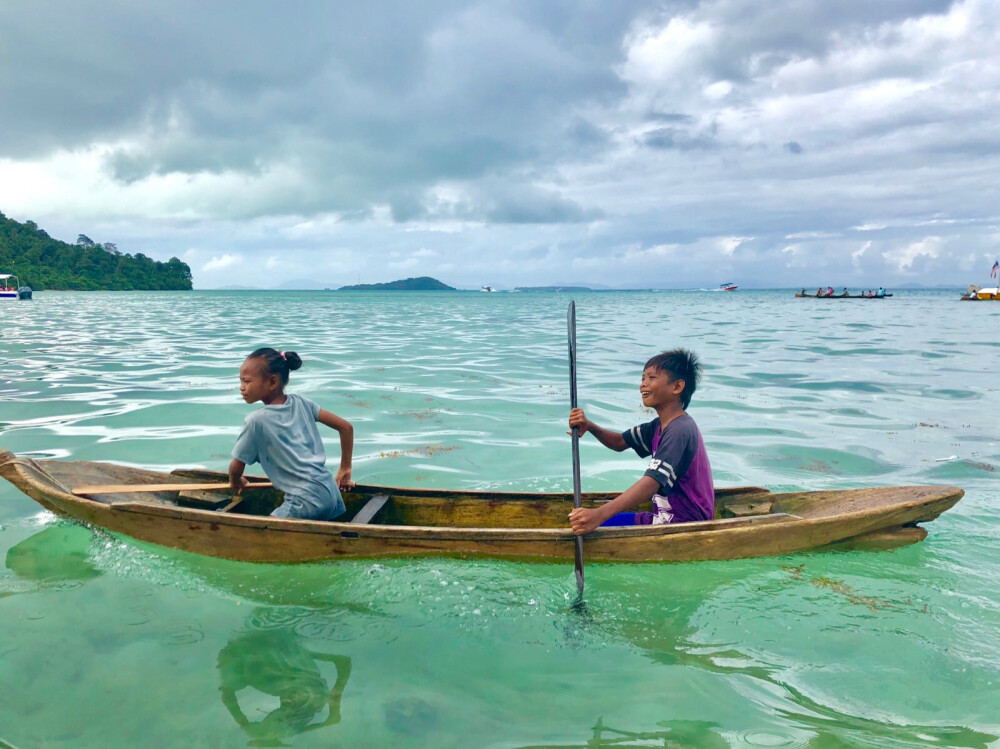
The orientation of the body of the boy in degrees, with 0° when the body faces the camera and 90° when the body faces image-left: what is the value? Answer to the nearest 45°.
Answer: approximately 90°

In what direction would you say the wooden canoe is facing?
to the viewer's left

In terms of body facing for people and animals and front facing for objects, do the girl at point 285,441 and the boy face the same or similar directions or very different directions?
same or similar directions

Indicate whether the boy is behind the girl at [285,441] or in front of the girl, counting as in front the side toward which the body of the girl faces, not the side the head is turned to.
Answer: behind

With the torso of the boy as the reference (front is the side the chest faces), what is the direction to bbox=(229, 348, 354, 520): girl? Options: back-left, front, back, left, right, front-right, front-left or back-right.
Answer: front

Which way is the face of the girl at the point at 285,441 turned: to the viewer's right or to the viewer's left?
to the viewer's left
